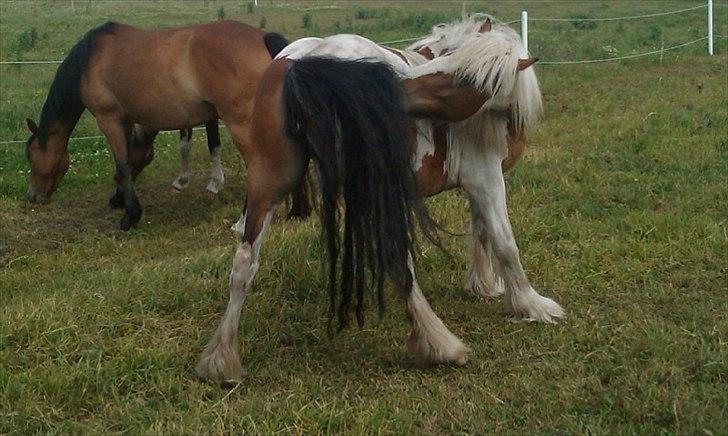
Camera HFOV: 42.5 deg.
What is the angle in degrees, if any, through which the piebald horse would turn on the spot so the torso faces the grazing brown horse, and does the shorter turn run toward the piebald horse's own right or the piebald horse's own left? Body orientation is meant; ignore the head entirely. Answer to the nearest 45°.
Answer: approximately 135° to the piebald horse's own left

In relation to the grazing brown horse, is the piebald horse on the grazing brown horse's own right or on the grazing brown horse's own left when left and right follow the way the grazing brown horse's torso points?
on the grazing brown horse's own left

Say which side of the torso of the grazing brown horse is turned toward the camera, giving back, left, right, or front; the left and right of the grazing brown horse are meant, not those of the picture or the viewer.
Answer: left

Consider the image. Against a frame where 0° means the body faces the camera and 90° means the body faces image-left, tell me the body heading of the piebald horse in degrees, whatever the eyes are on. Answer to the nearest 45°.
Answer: approximately 270°

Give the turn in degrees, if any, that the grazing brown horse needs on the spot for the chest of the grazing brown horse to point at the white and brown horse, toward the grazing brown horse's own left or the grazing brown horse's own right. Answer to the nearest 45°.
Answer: approximately 90° to the grazing brown horse's own left

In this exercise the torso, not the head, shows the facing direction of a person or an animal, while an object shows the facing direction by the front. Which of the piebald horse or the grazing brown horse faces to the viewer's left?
the grazing brown horse
